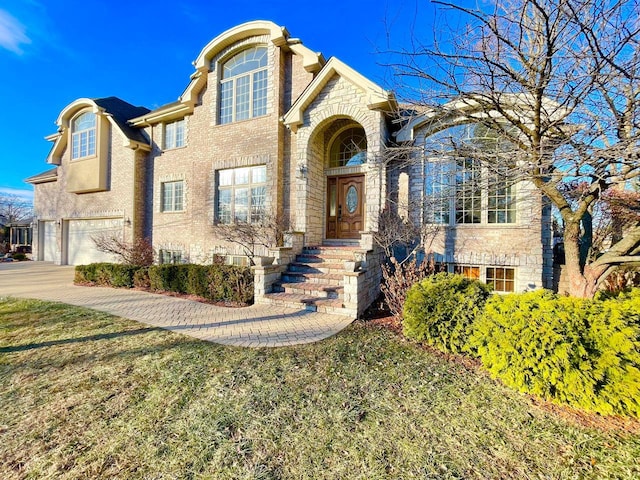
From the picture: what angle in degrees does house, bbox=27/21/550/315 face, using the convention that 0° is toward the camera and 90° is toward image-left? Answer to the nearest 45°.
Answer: approximately 45°

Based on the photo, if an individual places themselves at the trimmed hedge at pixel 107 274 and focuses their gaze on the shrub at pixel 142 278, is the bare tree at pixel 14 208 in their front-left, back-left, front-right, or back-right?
back-left

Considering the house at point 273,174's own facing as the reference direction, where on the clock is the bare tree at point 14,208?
The bare tree is roughly at 3 o'clock from the house.

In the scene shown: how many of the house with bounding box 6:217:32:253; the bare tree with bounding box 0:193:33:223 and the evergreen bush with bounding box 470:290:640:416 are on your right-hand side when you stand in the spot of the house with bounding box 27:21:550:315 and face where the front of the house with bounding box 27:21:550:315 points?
2

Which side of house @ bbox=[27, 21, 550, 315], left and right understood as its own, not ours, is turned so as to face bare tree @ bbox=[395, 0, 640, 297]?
left

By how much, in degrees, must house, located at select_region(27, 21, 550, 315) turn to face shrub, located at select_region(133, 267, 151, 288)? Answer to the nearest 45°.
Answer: approximately 45° to its right

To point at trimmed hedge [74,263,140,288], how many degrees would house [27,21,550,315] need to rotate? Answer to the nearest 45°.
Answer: approximately 45° to its right

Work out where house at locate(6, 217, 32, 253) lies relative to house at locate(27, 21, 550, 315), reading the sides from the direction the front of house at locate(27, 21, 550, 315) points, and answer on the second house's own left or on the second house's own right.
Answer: on the second house's own right
